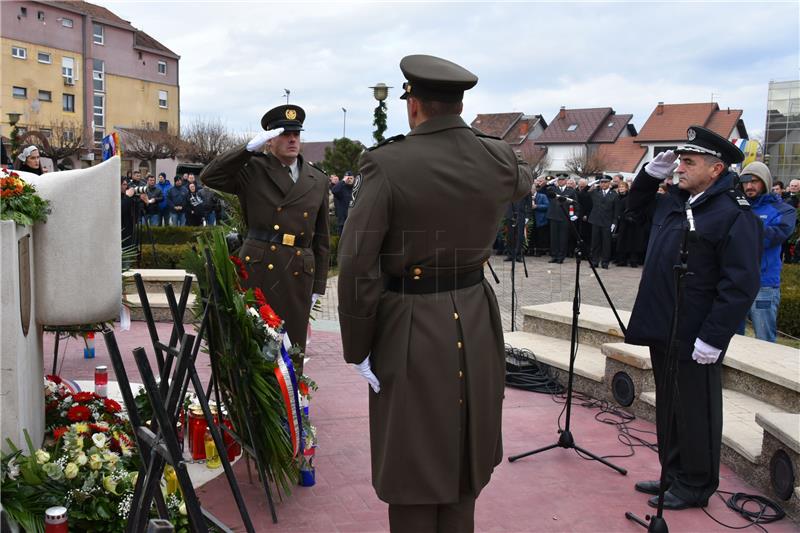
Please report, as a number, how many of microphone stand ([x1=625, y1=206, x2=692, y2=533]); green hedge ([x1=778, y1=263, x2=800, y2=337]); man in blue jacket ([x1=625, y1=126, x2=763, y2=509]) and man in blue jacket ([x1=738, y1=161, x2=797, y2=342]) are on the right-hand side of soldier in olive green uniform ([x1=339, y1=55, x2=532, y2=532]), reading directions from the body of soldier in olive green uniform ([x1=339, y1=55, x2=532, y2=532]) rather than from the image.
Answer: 4

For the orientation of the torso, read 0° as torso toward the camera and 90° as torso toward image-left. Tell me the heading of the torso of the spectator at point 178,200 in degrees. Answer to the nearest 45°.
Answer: approximately 0°

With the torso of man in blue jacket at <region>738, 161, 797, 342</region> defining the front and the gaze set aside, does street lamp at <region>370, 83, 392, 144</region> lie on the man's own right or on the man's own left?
on the man's own right

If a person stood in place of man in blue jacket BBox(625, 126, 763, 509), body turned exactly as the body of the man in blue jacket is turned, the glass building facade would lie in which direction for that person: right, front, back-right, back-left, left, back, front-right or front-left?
back-right

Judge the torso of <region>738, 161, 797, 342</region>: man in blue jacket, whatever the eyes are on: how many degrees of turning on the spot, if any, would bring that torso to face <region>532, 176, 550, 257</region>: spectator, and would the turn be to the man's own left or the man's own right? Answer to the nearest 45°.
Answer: approximately 90° to the man's own right

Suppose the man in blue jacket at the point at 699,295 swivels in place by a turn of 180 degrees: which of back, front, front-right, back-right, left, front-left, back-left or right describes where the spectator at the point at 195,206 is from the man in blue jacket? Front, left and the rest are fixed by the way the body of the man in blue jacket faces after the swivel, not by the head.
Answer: left

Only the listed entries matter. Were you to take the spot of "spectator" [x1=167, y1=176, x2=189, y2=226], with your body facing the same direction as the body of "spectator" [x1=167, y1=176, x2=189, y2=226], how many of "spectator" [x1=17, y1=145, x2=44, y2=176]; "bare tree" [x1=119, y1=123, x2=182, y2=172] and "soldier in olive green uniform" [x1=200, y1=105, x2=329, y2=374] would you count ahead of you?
2

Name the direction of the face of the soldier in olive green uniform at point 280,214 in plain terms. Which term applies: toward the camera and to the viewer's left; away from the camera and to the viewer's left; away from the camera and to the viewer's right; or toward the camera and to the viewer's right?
toward the camera and to the viewer's right

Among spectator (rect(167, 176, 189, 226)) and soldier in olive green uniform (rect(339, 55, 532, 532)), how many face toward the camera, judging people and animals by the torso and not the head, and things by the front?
1

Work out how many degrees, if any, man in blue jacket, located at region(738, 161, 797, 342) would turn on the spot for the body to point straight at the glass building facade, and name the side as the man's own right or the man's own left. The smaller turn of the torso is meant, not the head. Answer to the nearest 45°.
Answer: approximately 135° to the man's own right

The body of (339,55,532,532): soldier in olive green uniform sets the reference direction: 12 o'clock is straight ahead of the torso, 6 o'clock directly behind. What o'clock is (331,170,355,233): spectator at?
The spectator is roughly at 1 o'clock from the soldier in olive green uniform.

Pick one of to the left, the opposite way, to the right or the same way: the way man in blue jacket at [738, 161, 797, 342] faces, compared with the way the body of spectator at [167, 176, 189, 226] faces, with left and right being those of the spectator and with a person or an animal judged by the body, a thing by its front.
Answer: to the right

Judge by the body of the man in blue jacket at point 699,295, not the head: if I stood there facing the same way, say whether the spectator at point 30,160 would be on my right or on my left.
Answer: on my right

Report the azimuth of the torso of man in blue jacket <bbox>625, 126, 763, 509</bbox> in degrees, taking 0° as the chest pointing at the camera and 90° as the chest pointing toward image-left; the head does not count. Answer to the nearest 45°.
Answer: approximately 45°

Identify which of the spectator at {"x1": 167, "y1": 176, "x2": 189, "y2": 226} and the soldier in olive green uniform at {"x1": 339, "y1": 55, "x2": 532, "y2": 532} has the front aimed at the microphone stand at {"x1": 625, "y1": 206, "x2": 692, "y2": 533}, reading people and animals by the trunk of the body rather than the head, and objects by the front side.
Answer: the spectator

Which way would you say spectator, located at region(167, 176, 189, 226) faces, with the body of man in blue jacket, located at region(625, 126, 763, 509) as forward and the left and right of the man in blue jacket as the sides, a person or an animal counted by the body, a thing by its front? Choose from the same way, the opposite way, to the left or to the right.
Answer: to the left

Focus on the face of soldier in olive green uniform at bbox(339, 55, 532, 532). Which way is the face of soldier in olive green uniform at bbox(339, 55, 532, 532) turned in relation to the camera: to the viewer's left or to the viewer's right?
to the viewer's left
